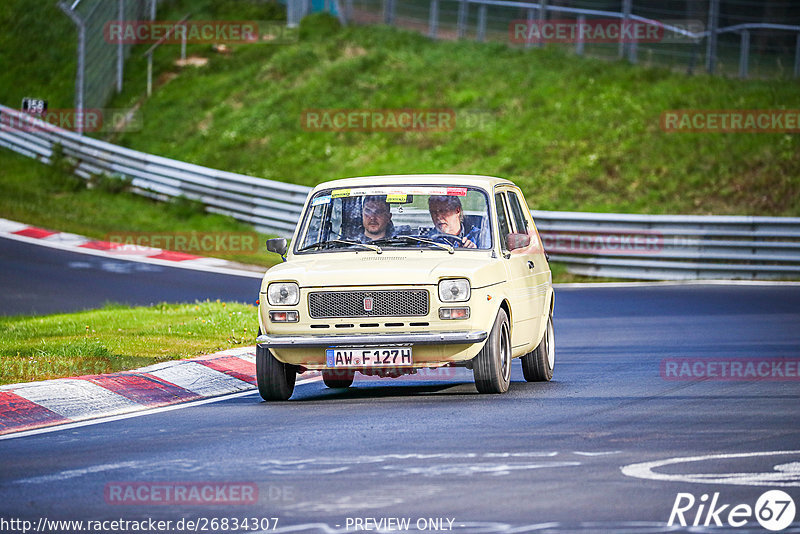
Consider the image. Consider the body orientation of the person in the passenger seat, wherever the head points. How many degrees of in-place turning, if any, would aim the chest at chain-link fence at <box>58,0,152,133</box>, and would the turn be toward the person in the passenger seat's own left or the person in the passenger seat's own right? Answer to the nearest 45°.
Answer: approximately 180°

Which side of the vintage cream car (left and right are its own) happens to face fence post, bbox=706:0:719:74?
back

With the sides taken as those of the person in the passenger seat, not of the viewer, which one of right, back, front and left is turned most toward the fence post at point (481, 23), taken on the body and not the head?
back

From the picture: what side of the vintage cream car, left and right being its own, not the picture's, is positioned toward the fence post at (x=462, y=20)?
back

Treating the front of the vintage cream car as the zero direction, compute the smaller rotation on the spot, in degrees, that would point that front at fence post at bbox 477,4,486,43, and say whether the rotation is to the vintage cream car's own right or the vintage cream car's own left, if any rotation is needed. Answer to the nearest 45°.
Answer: approximately 180°

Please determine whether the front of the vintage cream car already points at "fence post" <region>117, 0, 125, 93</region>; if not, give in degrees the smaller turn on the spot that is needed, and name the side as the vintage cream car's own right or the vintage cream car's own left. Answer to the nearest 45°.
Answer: approximately 180°

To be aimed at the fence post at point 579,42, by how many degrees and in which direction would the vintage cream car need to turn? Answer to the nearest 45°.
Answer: approximately 180°

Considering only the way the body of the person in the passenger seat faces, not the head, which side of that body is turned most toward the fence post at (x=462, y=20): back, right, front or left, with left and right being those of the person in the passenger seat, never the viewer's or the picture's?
back

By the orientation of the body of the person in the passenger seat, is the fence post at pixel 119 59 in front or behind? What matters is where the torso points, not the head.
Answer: behind

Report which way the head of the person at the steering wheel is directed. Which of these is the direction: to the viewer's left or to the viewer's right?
to the viewer's left

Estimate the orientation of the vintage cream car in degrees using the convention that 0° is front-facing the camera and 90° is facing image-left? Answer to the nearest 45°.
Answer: approximately 0°
